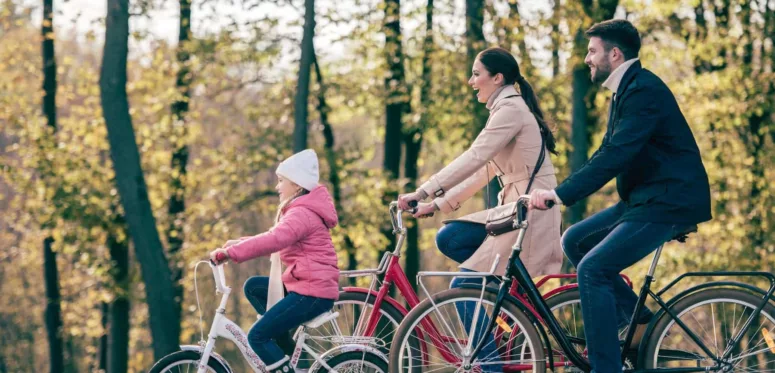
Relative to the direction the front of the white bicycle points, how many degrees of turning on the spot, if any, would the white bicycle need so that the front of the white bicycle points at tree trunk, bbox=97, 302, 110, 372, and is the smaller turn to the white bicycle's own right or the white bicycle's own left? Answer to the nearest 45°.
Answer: approximately 90° to the white bicycle's own right

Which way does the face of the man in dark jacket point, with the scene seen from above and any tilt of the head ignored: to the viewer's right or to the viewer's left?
to the viewer's left

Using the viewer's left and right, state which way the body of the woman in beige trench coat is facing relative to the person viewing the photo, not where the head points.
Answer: facing to the left of the viewer

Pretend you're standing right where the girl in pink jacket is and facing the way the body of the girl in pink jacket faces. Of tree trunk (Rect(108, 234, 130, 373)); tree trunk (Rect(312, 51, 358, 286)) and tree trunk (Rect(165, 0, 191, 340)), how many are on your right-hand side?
3

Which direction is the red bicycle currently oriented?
to the viewer's left

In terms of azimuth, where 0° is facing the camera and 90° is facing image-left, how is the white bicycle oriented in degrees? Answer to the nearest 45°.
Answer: approximately 90°

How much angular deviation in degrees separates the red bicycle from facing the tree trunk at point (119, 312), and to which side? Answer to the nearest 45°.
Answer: approximately 45° to its right

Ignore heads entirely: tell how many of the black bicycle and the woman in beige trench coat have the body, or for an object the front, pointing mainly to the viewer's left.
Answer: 2

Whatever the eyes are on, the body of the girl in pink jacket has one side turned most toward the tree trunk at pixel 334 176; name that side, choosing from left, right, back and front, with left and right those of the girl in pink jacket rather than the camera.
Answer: right

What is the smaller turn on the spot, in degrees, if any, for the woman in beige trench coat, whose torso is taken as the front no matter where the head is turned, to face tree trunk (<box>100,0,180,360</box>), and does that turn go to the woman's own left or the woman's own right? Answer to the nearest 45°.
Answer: approximately 45° to the woman's own right

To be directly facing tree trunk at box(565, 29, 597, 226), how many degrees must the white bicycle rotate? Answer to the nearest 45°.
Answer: approximately 135° to its right

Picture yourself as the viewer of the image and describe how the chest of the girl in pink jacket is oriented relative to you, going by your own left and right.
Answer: facing to the left of the viewer

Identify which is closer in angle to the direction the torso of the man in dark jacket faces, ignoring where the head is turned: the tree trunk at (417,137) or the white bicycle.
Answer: the white bicycle

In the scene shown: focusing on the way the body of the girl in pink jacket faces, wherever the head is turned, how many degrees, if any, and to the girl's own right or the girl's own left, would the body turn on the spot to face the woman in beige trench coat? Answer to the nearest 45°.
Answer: approximately 180°
